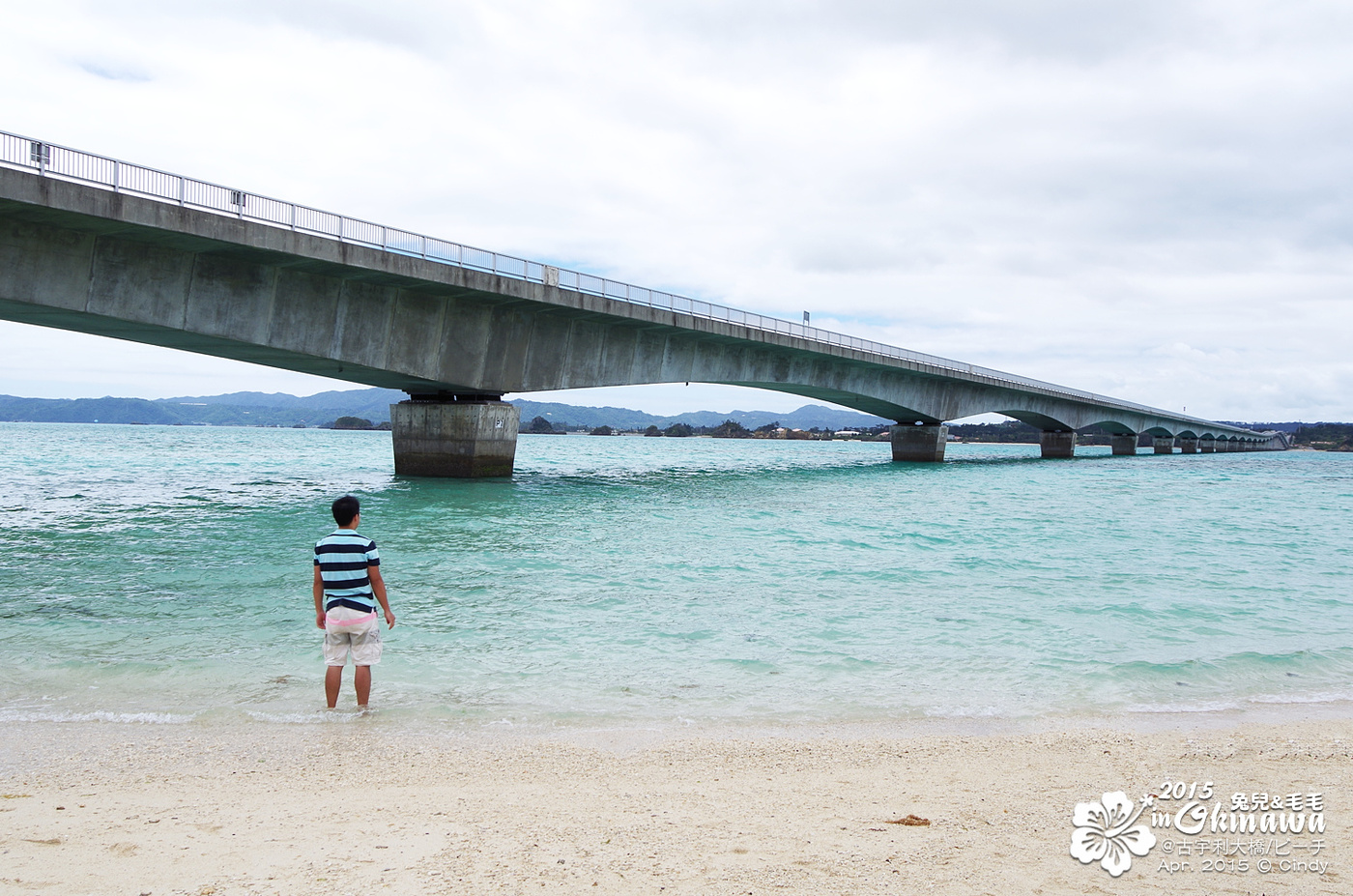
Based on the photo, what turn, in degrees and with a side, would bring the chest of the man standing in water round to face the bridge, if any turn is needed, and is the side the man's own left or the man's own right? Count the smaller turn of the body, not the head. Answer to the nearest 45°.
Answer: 0° — they already face it

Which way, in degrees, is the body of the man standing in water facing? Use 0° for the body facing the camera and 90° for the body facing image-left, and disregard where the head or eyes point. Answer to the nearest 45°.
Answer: approximately 180°
